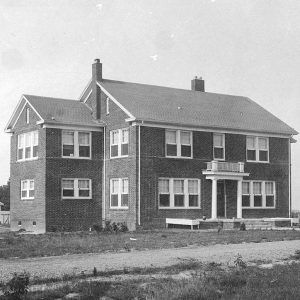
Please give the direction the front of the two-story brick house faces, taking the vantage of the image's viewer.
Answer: facing the viewer and to the right of the viewer

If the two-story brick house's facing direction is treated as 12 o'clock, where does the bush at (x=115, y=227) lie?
The bush is roughly at 2 o'clock from the two-story brick house.
